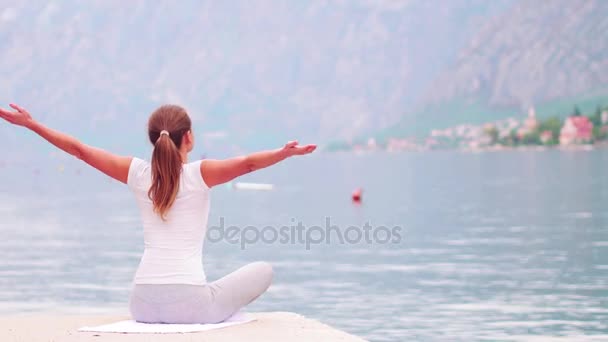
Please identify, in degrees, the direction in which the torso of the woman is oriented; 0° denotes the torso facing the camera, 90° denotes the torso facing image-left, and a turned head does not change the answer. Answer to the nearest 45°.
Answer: approximately 225°
